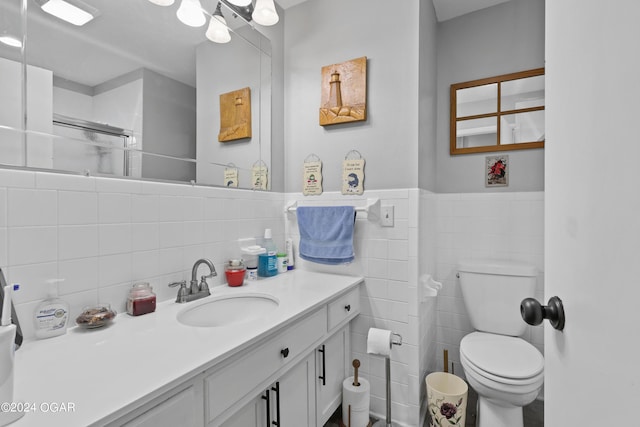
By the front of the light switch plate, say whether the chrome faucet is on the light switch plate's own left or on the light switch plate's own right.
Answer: on the light switch plate's own right

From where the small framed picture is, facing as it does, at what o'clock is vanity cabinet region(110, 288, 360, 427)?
The vanity cabinet is roughly at 1 o'clock from the small framed picture.

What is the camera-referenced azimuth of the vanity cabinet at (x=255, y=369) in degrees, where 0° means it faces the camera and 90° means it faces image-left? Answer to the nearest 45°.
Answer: approximately 315°

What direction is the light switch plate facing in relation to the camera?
toward the camera

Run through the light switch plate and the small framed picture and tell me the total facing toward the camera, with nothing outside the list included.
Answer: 2

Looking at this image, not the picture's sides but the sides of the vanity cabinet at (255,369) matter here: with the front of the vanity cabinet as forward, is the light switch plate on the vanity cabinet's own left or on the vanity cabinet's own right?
on the vanity cabinet's own left

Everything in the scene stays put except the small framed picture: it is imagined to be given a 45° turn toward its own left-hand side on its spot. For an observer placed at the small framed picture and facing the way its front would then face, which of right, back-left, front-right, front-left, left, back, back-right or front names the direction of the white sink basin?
right

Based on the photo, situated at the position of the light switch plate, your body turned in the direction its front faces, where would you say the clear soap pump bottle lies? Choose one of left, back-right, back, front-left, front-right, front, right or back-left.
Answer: front-right

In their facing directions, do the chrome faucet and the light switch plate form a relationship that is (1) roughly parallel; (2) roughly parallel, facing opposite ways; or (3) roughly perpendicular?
roughly perpendicular

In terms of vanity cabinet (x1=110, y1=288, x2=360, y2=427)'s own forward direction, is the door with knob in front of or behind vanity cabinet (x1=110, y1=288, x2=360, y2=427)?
in front

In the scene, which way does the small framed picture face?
toward the camera
